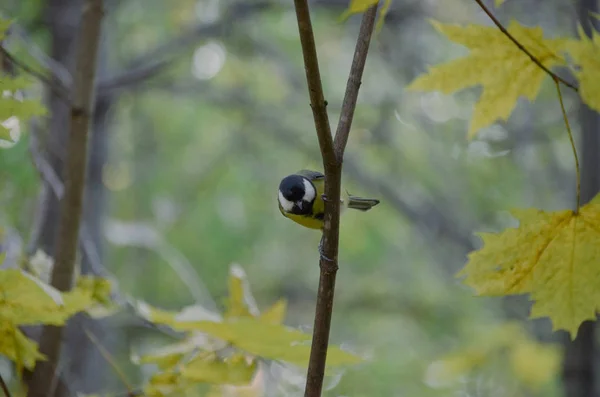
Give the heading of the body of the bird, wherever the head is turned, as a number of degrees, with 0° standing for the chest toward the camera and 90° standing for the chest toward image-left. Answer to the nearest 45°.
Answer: approximately 45°

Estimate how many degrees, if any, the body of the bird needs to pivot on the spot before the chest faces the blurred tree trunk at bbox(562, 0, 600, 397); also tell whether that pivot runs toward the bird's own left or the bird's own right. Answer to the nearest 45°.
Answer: approximately 180°
